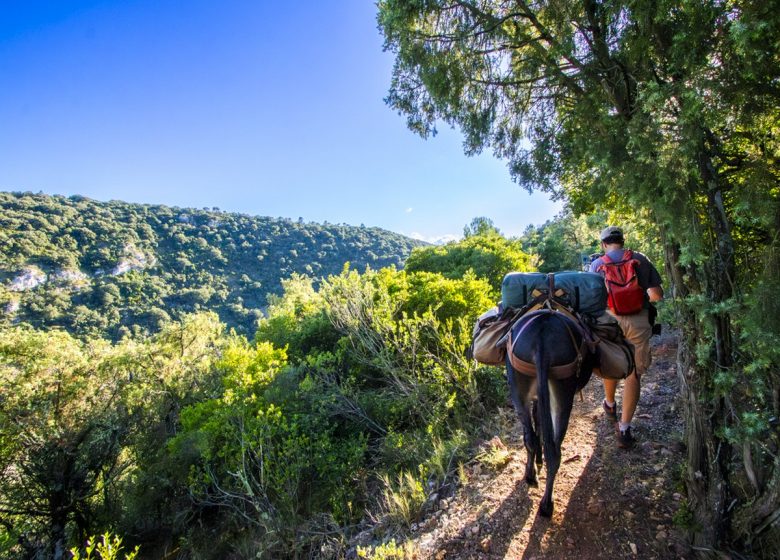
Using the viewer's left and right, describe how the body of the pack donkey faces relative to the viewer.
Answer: facing away from the viewer

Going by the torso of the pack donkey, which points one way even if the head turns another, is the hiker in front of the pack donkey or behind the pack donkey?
in front

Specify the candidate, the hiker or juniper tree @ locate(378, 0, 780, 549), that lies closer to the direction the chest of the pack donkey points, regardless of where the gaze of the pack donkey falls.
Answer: the hiker

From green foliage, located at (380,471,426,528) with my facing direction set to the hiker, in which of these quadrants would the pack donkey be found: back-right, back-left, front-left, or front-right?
front-right
